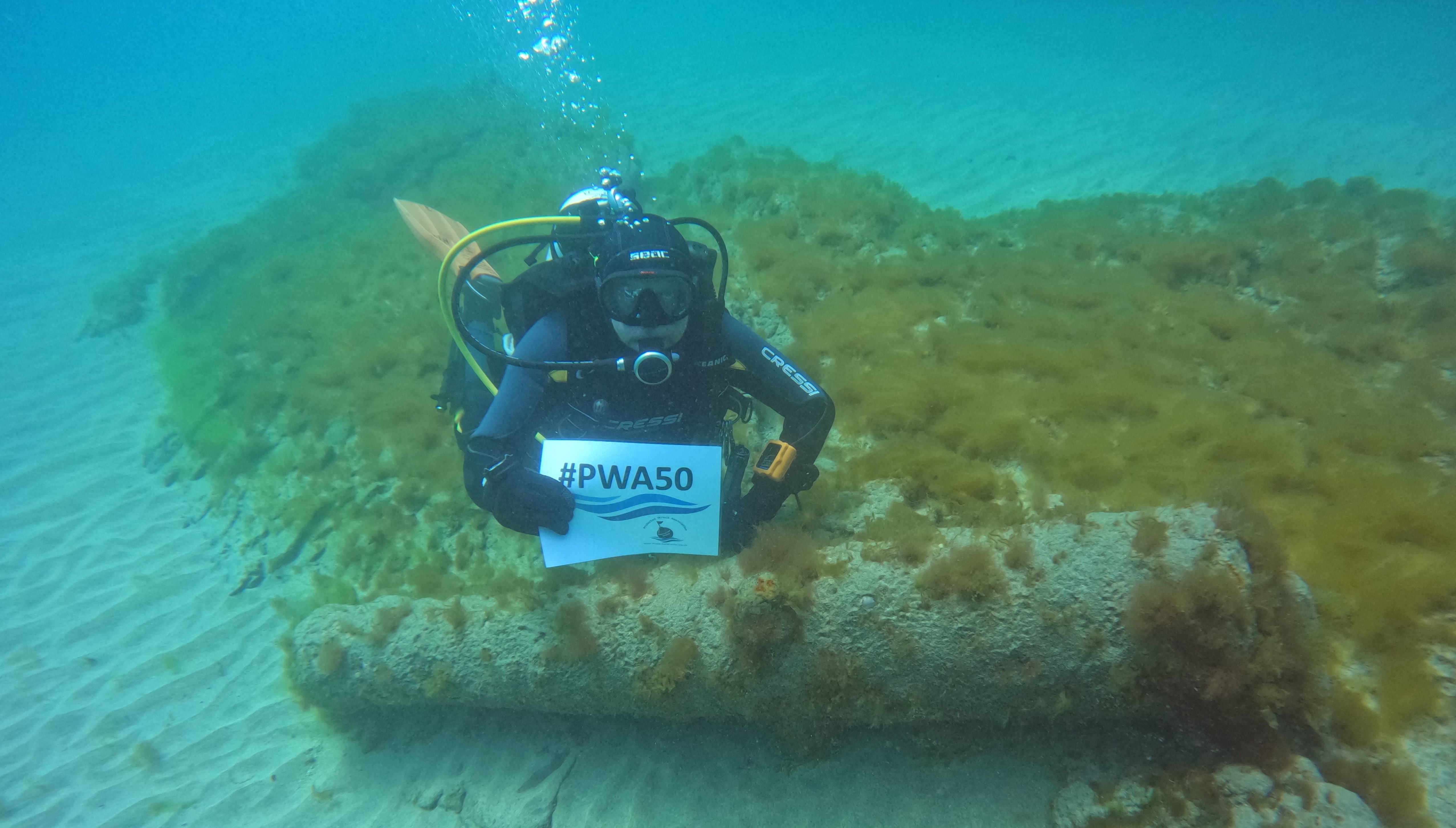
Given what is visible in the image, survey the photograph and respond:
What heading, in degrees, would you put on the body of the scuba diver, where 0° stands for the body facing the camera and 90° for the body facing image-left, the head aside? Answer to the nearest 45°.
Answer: approximately 0°
